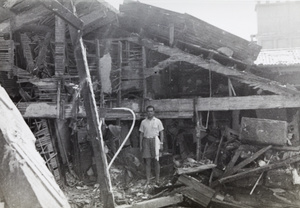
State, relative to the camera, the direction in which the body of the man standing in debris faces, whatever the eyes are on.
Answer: toward the camera

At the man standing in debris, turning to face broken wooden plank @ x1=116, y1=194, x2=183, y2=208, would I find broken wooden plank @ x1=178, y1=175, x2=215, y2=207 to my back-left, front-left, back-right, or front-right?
front-left

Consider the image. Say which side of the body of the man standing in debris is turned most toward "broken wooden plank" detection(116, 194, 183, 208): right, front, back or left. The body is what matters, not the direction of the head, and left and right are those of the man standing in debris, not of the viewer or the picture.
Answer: front

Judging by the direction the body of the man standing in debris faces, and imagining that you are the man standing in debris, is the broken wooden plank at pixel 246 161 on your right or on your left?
on your left

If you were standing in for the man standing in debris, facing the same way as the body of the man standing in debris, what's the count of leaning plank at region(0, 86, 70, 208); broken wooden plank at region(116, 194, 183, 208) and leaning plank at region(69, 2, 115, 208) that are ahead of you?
3

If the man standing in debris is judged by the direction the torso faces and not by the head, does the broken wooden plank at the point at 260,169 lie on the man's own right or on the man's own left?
on the man's own left

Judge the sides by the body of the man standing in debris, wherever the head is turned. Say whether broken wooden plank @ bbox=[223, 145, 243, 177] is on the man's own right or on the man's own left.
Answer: on the man's own left

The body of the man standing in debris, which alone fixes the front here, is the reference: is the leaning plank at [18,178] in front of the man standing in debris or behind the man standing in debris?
in front

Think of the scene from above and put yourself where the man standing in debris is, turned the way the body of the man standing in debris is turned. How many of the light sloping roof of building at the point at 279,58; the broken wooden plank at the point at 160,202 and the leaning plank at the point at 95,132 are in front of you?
2

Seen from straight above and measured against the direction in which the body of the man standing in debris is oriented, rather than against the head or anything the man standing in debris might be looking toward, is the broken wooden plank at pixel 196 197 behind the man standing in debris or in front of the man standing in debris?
in front

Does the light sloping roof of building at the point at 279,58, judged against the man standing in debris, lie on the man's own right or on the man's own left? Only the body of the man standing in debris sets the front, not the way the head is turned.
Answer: on the man's own left
